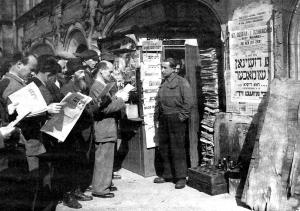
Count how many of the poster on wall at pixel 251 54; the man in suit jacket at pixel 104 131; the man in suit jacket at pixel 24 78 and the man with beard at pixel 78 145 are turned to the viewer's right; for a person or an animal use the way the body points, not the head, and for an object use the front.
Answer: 3

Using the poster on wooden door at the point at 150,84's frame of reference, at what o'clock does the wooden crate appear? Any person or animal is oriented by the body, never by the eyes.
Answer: The wooden crate is roughly at 11 o'clock from the poster on wooden door.

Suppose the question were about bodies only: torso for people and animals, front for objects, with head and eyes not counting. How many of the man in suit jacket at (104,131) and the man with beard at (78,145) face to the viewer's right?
2

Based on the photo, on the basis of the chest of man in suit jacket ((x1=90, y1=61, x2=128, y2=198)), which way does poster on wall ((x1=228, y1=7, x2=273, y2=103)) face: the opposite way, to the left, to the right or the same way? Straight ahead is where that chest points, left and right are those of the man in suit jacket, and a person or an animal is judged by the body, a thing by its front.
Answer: to the right

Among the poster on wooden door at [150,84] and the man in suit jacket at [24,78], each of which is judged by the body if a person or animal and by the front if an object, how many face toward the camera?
1

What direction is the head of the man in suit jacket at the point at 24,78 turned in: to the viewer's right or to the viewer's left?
to the viewer's right

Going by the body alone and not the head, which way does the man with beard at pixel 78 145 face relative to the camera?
to the viewer's right

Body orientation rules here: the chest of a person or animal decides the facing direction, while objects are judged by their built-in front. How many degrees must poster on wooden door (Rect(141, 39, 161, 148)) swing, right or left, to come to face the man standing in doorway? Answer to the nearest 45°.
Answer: approximately 45° to its left

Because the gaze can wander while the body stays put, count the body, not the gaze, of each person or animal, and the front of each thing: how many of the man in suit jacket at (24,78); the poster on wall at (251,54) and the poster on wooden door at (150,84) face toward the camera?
2

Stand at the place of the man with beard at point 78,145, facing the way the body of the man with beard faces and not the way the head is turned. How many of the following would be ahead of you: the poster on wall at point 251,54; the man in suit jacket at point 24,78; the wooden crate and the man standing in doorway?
3

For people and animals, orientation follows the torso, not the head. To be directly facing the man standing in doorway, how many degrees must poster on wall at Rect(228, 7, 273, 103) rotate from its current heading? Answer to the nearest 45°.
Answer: approximately 90° to its right

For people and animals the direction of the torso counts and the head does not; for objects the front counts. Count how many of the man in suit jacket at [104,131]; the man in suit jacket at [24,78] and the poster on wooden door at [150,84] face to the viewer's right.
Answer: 2

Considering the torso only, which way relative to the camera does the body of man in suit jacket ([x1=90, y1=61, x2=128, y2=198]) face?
to the viewer's right

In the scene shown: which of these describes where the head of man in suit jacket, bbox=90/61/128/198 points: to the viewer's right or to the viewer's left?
to the viewer's right

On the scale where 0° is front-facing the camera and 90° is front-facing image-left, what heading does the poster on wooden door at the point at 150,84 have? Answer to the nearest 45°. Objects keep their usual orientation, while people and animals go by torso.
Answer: approximately 0°
